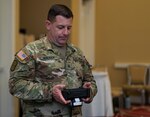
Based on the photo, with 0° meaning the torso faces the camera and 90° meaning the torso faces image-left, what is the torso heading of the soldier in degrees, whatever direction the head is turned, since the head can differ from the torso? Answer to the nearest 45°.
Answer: approximately 315°

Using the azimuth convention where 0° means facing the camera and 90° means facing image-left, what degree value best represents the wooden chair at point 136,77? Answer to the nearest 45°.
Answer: approximately 45°

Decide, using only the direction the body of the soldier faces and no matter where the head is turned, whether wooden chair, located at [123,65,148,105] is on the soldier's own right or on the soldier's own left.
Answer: on the soldier's own left
